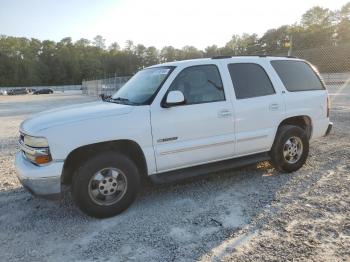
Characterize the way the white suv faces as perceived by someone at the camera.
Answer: facing the viewer and to the left of the viewer

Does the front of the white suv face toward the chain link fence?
no
